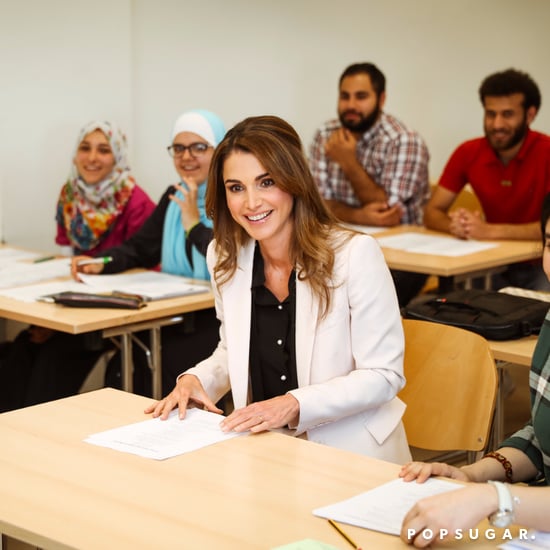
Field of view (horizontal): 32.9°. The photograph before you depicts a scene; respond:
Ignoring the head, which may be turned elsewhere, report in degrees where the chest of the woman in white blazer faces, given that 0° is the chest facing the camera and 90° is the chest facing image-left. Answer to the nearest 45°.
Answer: approximately 45°

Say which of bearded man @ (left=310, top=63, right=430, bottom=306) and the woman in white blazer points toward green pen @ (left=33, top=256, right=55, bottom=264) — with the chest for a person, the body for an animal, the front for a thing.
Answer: the bearded man

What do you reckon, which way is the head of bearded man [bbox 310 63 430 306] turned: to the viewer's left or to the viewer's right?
to the viewer's left

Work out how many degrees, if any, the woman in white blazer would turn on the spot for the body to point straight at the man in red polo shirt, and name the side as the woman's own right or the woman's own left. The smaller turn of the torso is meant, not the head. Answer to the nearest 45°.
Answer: approximately 180°

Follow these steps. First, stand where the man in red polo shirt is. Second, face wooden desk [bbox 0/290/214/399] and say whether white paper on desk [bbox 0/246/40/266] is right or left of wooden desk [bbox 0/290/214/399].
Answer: right

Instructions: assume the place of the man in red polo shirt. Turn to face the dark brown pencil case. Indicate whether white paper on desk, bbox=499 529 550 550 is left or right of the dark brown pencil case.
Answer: left
